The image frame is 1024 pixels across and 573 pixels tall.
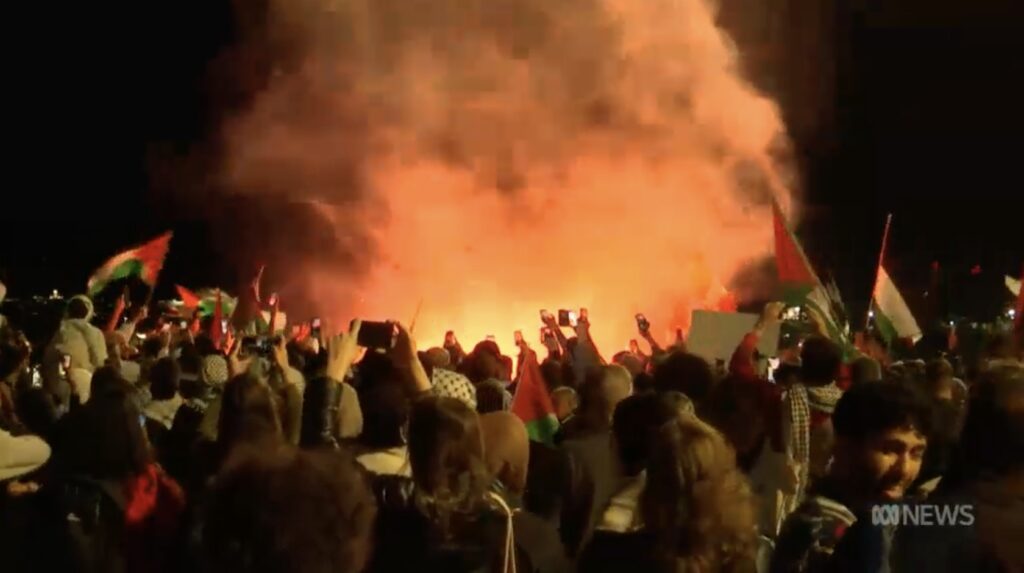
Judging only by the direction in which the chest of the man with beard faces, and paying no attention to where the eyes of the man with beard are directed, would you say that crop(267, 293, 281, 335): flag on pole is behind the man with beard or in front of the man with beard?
behind

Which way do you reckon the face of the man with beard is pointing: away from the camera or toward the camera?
toward the camera

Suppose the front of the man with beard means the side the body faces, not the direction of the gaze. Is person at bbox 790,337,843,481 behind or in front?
behind

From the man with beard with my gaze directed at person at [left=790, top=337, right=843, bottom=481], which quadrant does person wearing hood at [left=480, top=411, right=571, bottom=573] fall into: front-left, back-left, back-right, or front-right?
front-left

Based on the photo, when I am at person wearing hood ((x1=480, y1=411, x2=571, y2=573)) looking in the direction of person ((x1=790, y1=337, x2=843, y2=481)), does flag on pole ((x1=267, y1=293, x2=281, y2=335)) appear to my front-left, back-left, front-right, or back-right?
front-left

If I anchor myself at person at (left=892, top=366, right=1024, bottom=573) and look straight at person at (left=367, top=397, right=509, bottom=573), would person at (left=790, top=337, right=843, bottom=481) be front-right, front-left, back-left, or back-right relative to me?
front-right

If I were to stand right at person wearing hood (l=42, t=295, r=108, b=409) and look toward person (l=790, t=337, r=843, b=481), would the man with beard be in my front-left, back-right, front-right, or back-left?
front-right
